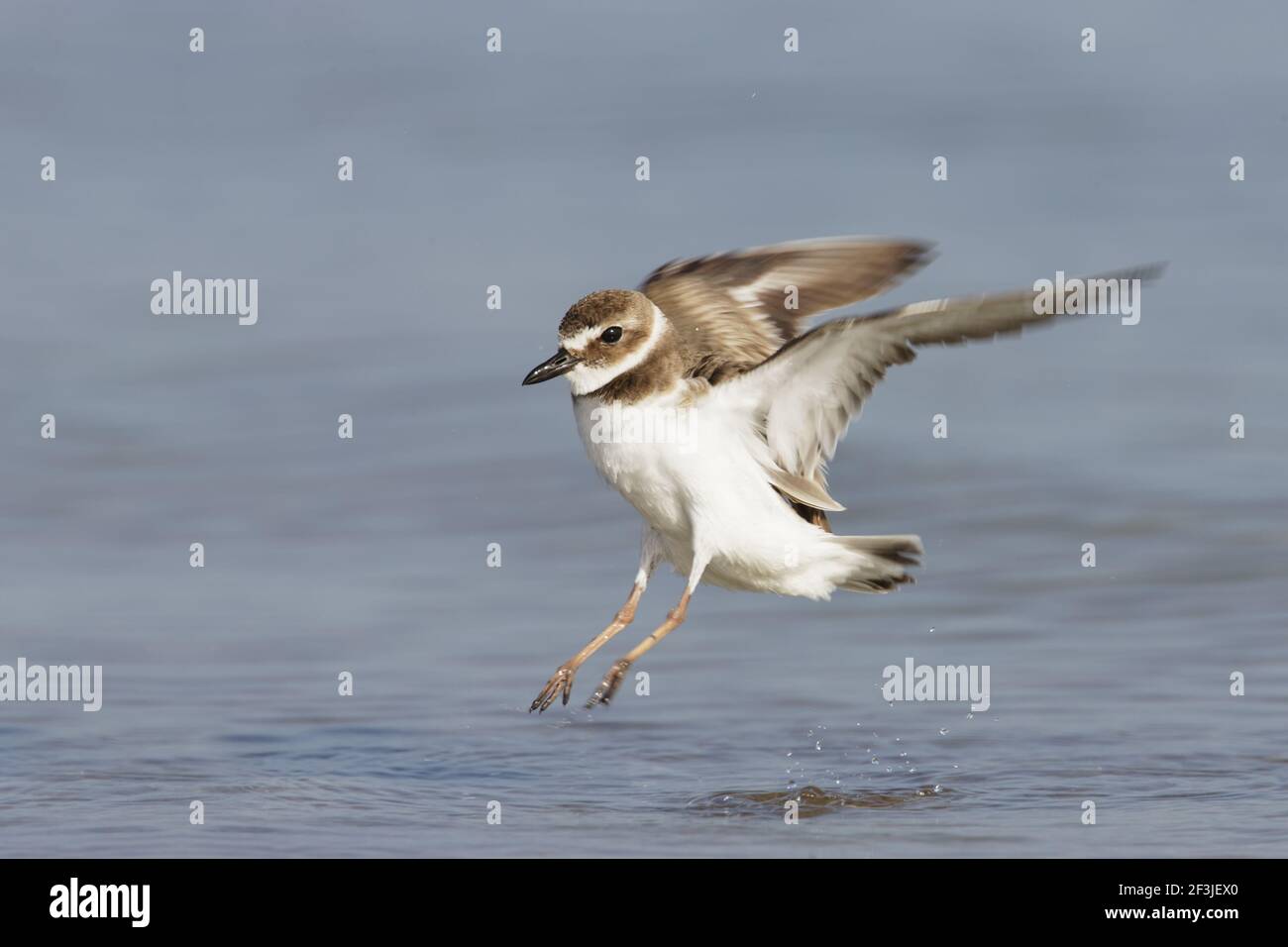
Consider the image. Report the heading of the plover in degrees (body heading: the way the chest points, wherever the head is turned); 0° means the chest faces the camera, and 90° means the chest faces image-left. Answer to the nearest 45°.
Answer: approximately 90°
